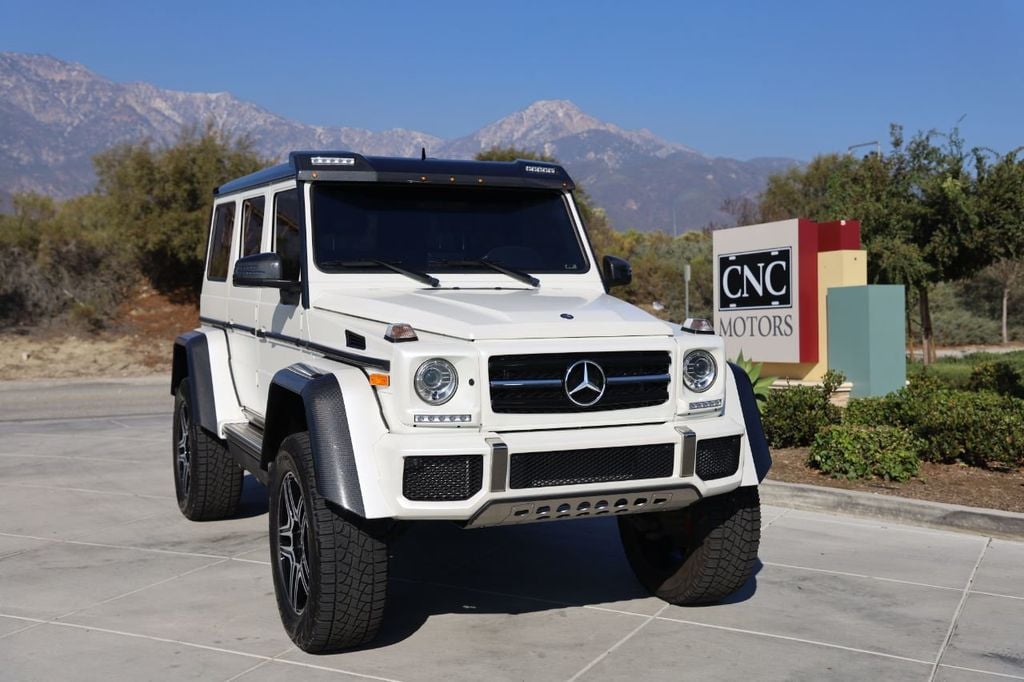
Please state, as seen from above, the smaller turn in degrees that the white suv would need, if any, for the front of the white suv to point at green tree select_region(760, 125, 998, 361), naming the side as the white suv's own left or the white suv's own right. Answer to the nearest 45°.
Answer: approximately 90° to the white suv's own left

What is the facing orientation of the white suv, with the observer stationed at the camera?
facing the viewer and to the right of the viewer

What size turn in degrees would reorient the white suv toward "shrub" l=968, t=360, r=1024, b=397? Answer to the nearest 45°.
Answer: approximately 90° to its left

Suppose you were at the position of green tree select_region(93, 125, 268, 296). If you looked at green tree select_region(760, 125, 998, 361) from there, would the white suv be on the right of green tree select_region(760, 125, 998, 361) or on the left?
right

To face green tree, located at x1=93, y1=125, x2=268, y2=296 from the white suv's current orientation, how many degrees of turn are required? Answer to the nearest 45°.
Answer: approximately 135° to its left

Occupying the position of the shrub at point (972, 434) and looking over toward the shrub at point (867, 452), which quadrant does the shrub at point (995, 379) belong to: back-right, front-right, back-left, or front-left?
back-right

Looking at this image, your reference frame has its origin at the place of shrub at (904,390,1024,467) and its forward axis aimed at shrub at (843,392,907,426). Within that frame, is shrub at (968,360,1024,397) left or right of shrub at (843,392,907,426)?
right

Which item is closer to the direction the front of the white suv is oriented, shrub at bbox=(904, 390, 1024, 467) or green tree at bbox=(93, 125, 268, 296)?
the shrub

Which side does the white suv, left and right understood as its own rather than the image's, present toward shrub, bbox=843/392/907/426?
left

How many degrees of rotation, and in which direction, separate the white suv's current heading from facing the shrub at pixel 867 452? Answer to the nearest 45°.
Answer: approximately 90° to its left

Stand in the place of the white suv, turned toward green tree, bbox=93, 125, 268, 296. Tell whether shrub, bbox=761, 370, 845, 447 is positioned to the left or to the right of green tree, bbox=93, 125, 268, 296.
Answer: right

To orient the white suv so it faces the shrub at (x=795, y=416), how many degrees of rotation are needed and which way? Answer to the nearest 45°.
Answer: approximately 90° to its left

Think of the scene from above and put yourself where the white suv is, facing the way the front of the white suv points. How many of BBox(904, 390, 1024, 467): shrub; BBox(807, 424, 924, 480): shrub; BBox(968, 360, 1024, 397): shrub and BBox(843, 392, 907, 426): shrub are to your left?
4
